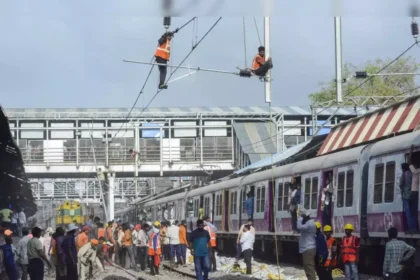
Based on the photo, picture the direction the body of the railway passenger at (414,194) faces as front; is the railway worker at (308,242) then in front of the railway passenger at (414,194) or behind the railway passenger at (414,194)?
in front

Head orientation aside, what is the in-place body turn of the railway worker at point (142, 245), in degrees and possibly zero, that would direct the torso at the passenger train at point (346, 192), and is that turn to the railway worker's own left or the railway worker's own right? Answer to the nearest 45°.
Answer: approximately 45° to the railway worker's own right

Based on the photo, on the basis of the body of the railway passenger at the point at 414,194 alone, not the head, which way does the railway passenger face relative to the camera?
to the viewer's left
